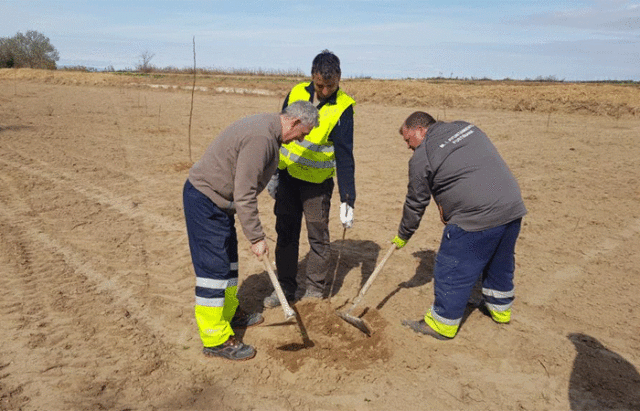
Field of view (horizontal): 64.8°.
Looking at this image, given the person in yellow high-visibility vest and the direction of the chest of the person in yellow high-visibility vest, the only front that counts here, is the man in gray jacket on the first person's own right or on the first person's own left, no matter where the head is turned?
on the first person's own left

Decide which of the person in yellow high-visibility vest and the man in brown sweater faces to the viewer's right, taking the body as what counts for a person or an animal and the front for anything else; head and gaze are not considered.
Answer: the man in brown sweater

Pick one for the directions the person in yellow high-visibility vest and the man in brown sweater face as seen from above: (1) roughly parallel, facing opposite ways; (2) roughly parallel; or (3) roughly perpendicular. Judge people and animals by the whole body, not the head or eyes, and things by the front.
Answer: roughly perpendicular

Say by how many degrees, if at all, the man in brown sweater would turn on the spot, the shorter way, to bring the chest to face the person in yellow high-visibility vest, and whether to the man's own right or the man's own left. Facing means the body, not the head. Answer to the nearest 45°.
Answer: approximately 45° to the man's own left

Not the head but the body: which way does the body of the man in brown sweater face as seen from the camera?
to the viewer's right

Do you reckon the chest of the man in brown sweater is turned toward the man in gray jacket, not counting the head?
yes

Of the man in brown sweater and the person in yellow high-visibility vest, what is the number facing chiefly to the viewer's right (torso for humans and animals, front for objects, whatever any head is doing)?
1

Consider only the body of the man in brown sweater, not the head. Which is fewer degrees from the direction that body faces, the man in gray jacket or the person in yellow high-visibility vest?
the man in gray jacket
